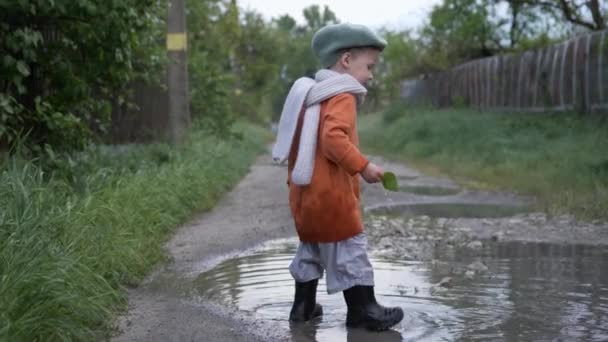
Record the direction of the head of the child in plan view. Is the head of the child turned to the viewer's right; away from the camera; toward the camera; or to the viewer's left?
to the viewer's right

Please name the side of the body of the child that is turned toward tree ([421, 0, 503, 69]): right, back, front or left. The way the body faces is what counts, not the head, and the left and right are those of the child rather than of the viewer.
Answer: left

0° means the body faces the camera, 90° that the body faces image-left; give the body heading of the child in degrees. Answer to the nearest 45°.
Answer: approximately 270°

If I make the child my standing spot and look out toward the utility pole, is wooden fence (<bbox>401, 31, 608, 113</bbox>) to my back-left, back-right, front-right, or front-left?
front-right

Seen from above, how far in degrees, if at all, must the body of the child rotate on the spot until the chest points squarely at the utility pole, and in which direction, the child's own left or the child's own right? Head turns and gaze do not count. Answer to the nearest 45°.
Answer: approximately 90° to the child's own left

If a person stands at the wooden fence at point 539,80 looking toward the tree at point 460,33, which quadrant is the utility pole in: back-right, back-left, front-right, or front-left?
back-left

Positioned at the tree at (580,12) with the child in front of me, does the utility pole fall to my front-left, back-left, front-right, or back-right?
front-right

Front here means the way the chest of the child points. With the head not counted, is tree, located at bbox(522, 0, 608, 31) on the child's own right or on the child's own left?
on the child's own left

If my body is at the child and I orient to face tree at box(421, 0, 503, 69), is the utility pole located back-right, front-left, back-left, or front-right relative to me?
front-left
